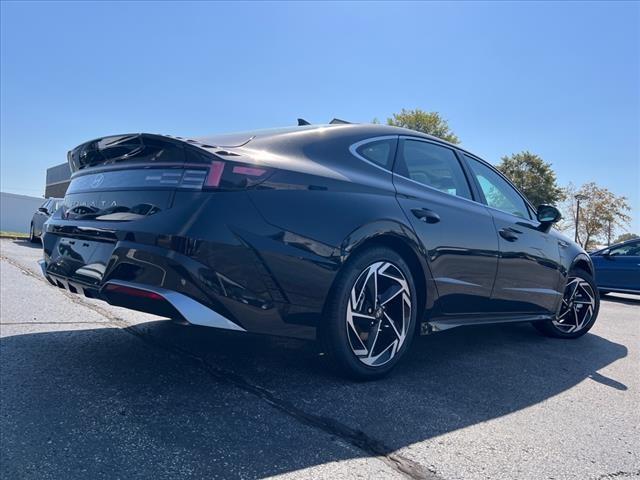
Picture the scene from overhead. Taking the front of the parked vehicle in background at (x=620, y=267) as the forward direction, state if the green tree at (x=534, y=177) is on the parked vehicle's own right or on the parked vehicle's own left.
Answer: on the parked vehicle's own right

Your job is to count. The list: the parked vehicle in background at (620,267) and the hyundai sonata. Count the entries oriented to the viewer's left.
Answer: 1

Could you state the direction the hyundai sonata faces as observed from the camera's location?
facing away from the viewer and to the right of the viewer

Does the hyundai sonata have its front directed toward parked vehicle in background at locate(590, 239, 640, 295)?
yes

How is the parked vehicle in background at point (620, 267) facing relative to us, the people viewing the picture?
facing to the left of the viewer

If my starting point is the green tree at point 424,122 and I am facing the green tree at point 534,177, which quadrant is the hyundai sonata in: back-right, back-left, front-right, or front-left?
back-right

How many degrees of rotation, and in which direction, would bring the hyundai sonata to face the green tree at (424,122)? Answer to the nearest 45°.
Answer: approximately 45° to its left
